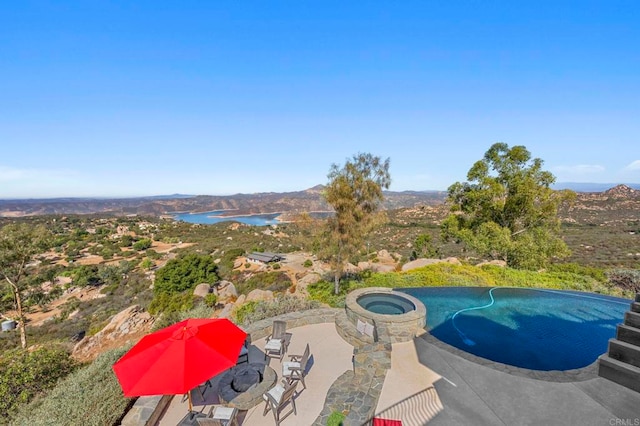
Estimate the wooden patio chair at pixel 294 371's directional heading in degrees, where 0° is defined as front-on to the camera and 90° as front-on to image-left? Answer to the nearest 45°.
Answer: approximately 90°

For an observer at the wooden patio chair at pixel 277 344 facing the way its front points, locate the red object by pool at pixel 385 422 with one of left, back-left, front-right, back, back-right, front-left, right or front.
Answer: left

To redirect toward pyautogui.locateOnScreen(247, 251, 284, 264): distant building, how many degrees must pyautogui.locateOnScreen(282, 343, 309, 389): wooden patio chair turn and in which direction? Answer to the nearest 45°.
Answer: approximately 90° to its right

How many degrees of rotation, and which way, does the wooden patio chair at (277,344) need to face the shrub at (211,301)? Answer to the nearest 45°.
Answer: approximately 135° to its right

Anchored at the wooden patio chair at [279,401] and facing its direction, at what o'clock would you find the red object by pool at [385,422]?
The red object by pool is roughly at 5 o'clock from the wooden patio chair.

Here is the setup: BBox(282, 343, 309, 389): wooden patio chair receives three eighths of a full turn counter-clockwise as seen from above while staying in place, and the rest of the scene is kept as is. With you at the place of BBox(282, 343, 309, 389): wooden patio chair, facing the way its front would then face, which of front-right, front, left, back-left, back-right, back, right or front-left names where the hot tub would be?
left

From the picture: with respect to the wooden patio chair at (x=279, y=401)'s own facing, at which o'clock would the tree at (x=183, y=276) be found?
The tree is roughly at 1 o'clock from the wooden patio chair.

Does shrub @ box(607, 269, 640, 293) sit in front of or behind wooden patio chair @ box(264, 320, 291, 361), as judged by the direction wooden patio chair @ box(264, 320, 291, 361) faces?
behind

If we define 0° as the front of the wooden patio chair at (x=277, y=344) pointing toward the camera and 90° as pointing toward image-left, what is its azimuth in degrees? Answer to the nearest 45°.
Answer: approximately 45°

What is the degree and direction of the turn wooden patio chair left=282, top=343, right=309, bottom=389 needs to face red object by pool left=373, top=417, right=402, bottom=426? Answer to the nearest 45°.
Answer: approximately 135° to its left

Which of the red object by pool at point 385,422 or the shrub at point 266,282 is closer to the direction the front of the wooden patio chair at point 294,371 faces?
the shrub

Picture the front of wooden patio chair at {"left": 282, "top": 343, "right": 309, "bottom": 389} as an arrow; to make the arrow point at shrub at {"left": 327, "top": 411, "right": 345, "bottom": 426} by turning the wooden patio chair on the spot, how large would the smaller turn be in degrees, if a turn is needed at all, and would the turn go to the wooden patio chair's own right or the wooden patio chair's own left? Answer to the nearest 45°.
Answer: approximately 135° to the wooden patio chair's own left

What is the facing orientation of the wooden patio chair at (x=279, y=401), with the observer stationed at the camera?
facing away from the viewer and to the left of the viewer
